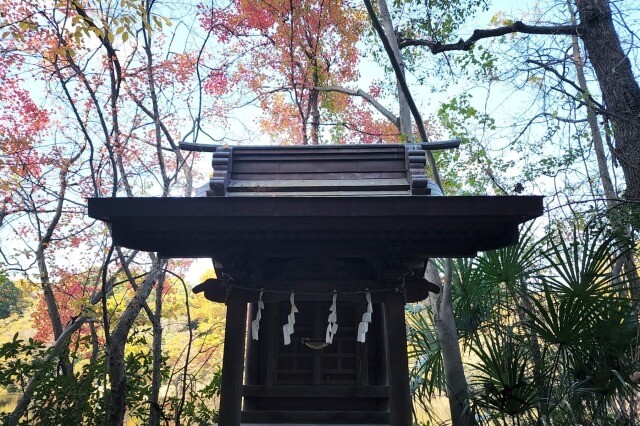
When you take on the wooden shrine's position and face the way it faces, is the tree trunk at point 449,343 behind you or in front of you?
behind

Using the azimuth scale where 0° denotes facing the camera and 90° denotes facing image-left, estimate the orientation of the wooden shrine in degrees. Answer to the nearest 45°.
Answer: approximately 0°

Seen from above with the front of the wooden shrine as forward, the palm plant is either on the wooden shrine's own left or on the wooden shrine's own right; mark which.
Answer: on the wooden shrine's own left

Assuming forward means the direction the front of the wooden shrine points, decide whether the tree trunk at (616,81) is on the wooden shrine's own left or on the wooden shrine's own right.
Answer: on the wooden shrine's own left

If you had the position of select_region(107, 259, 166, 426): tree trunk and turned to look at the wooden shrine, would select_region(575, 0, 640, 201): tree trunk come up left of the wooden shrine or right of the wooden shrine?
left

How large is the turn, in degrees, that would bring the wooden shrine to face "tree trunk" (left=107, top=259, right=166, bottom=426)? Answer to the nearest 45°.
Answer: approximately 135° to its right
